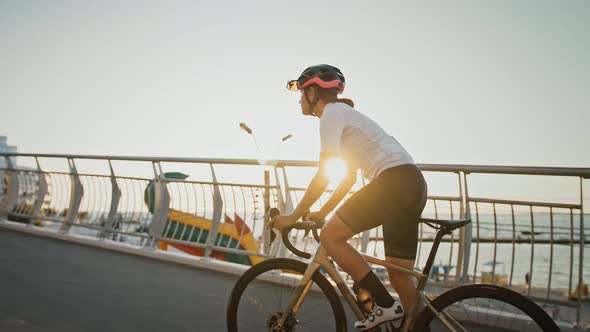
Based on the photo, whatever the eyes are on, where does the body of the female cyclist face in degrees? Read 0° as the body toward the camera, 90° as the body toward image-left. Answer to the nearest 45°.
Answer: approximately 90°
